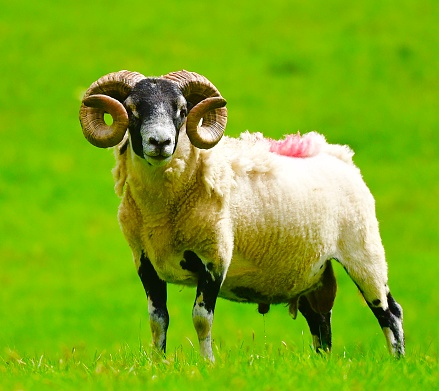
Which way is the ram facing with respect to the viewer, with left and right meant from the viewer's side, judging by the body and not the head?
facing the viewer and to the left of the viewer
